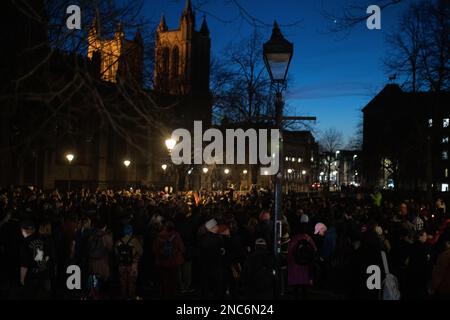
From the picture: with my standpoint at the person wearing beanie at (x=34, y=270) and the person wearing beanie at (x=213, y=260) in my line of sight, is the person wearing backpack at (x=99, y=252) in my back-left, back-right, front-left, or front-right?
front-left

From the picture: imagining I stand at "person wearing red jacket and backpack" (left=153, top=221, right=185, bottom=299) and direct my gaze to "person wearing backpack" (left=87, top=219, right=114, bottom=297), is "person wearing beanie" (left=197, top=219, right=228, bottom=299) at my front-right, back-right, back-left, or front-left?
back-left

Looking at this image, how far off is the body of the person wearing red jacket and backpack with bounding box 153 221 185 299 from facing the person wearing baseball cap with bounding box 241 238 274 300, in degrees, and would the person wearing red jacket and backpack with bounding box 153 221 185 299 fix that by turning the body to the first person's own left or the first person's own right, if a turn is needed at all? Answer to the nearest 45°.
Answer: approximately 135° to the first person's own right

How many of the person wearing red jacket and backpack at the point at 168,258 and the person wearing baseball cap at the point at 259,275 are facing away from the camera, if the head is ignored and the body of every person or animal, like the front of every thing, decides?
2

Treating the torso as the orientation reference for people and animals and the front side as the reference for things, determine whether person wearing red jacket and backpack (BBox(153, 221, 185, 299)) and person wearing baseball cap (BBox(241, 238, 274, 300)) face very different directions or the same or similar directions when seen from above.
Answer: same or similar directions

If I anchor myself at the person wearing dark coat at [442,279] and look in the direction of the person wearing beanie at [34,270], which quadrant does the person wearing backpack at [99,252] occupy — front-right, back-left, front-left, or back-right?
front-right

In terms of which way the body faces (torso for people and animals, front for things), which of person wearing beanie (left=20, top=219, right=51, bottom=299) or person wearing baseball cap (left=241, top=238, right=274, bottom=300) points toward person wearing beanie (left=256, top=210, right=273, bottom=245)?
person wearing baseball cap (left=241, top=238, right=274, bottom=300)

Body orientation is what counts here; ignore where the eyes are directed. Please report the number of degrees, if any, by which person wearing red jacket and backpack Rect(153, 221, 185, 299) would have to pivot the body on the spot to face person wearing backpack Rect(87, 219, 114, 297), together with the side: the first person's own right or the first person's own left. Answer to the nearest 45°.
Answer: approximately 90° to the first person's own left

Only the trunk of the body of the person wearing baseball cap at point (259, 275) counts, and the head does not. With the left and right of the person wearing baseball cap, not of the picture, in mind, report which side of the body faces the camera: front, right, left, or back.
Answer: back

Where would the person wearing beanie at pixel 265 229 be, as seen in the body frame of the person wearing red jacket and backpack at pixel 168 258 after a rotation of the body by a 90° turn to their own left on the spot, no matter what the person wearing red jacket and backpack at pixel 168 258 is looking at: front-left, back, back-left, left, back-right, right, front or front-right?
back-right

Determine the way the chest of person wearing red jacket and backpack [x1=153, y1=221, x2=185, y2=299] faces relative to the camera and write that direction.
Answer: away from the camera
